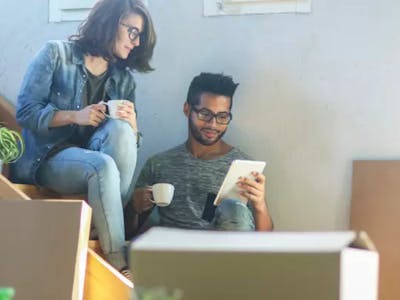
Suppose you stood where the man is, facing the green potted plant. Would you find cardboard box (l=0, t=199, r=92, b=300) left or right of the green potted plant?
left

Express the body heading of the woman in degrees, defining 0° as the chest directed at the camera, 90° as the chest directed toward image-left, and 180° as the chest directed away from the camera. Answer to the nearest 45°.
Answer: approximately 315°

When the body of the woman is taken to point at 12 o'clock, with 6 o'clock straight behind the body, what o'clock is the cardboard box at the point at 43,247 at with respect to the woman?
The cardboard box is roughly at 2 o'clock from the woman.
